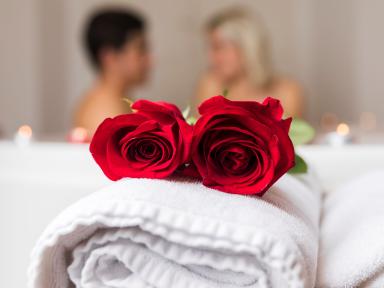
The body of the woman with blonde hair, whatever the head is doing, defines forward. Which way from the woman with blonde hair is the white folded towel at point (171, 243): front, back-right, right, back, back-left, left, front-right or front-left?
front-left

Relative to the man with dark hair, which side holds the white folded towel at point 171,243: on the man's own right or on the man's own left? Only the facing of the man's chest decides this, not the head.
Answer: on the man's own right

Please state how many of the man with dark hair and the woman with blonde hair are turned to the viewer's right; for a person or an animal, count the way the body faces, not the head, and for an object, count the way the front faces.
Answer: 1

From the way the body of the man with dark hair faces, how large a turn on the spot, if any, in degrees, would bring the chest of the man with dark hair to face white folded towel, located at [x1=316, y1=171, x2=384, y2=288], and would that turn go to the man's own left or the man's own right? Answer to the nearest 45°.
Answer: approximately 90° to the man's own right

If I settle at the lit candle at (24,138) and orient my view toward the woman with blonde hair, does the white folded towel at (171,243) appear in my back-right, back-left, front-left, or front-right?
back-right

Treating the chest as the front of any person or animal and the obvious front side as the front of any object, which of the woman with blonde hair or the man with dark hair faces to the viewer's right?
the man with dark hair

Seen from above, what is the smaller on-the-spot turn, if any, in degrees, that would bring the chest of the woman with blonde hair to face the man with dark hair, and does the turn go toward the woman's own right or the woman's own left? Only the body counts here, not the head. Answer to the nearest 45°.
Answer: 0° — they already face them

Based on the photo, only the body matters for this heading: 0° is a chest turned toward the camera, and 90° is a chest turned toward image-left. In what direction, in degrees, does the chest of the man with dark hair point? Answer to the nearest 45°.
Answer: approximately 270°

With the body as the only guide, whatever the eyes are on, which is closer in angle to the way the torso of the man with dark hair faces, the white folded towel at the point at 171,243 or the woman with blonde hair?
the woman with blonde hair

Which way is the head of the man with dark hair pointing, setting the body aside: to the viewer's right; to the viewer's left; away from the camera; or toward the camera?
to the viewer's right

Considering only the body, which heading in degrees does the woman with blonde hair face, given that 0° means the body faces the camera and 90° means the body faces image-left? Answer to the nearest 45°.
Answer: approximately 45°

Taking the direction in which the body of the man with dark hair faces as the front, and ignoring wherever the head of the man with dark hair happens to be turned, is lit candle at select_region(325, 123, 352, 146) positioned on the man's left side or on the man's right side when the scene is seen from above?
on the man's right side
